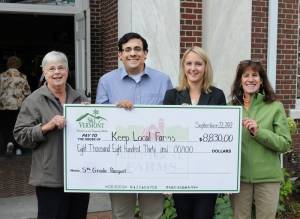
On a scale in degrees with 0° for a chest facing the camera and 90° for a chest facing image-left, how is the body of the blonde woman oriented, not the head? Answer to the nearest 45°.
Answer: approximately 0°

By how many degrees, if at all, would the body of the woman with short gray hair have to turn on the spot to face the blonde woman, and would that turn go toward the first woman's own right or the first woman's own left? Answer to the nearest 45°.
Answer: approximately 45° to the first woman's own left

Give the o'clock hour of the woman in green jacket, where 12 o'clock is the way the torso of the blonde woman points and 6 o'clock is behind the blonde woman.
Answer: The woman in green jacket is roughly at 9 o'clock from the blonde woman.

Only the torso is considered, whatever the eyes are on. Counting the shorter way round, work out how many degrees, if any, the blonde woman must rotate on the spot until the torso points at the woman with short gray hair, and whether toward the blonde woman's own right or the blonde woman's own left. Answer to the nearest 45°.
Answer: approximately 90° to the blonde woman's own right

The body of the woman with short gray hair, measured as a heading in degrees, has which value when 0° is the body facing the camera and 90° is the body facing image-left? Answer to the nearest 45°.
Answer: approximately 315°

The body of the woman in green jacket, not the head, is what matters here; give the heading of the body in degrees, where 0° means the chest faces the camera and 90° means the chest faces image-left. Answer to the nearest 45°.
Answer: approximately 45°
